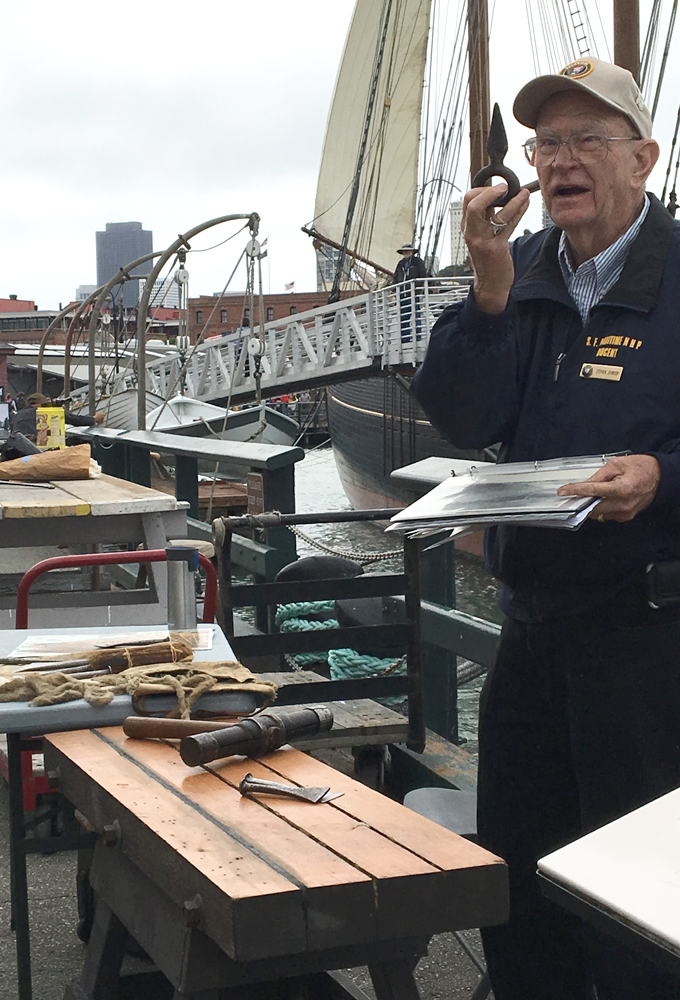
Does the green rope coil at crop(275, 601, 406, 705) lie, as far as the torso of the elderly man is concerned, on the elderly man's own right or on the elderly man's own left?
on the elderly man's own right

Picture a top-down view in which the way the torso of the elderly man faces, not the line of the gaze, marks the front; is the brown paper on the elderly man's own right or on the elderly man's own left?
on the elderly man's own right

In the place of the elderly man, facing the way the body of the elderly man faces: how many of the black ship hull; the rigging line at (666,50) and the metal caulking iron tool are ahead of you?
1

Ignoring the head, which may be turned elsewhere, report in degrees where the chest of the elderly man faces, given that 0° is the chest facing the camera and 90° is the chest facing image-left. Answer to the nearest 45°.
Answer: approximately 45°

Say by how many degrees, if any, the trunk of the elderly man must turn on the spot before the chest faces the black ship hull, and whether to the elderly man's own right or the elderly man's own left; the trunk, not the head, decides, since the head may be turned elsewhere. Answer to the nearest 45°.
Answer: approximately 135° to the elderly man's own right

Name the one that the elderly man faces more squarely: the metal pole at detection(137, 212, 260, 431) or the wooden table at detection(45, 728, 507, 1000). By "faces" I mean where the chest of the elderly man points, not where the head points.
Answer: the wooden table

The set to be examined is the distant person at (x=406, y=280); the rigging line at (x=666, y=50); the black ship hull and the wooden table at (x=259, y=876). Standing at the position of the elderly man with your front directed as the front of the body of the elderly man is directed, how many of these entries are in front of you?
1

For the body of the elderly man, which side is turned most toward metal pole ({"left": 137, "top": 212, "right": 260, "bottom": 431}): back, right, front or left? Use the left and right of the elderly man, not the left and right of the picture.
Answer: right

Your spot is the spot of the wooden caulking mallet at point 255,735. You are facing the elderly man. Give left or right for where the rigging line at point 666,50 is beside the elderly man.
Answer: left

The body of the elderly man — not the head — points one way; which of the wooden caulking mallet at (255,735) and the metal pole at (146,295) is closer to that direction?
the wooden caulking mallet

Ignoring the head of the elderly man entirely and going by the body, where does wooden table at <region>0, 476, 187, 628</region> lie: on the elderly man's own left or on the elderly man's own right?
on the elderly man's own right

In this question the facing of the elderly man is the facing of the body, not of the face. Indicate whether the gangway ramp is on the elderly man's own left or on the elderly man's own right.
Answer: on the elderly man's own right

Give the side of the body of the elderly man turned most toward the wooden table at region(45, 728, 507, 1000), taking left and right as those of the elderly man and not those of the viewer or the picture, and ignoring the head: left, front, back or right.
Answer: front

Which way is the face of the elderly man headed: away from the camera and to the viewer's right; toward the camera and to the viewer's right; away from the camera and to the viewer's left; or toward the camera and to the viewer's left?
toward the camera and to the viewer's left
